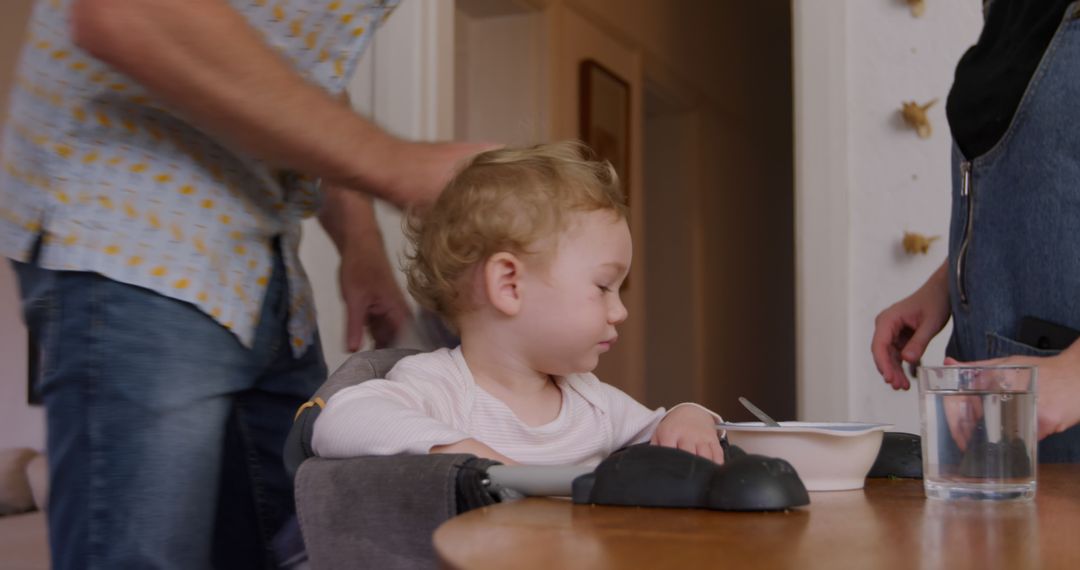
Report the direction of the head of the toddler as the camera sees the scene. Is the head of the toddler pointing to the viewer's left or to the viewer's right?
to the viewer's right

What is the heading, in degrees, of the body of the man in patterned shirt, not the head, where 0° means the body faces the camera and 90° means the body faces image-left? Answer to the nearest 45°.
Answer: approximately 315°

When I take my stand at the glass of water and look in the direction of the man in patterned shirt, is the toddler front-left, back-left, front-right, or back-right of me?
front-right

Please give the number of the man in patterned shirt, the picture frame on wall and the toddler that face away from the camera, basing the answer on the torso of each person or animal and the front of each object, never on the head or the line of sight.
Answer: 0

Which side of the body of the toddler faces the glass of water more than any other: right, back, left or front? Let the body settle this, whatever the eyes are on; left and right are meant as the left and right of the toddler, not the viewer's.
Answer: front

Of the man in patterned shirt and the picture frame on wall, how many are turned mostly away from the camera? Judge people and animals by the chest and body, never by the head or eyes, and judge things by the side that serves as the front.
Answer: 0

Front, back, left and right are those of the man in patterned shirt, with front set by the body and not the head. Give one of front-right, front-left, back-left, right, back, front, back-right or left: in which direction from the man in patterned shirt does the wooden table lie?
front

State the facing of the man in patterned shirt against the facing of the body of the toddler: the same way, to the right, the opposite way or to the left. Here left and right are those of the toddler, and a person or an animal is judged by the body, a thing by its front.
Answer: the same way

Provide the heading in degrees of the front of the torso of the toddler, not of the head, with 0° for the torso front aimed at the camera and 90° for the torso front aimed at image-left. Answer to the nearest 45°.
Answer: approximately 315°

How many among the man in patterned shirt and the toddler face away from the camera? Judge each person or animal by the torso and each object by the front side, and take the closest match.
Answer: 0
